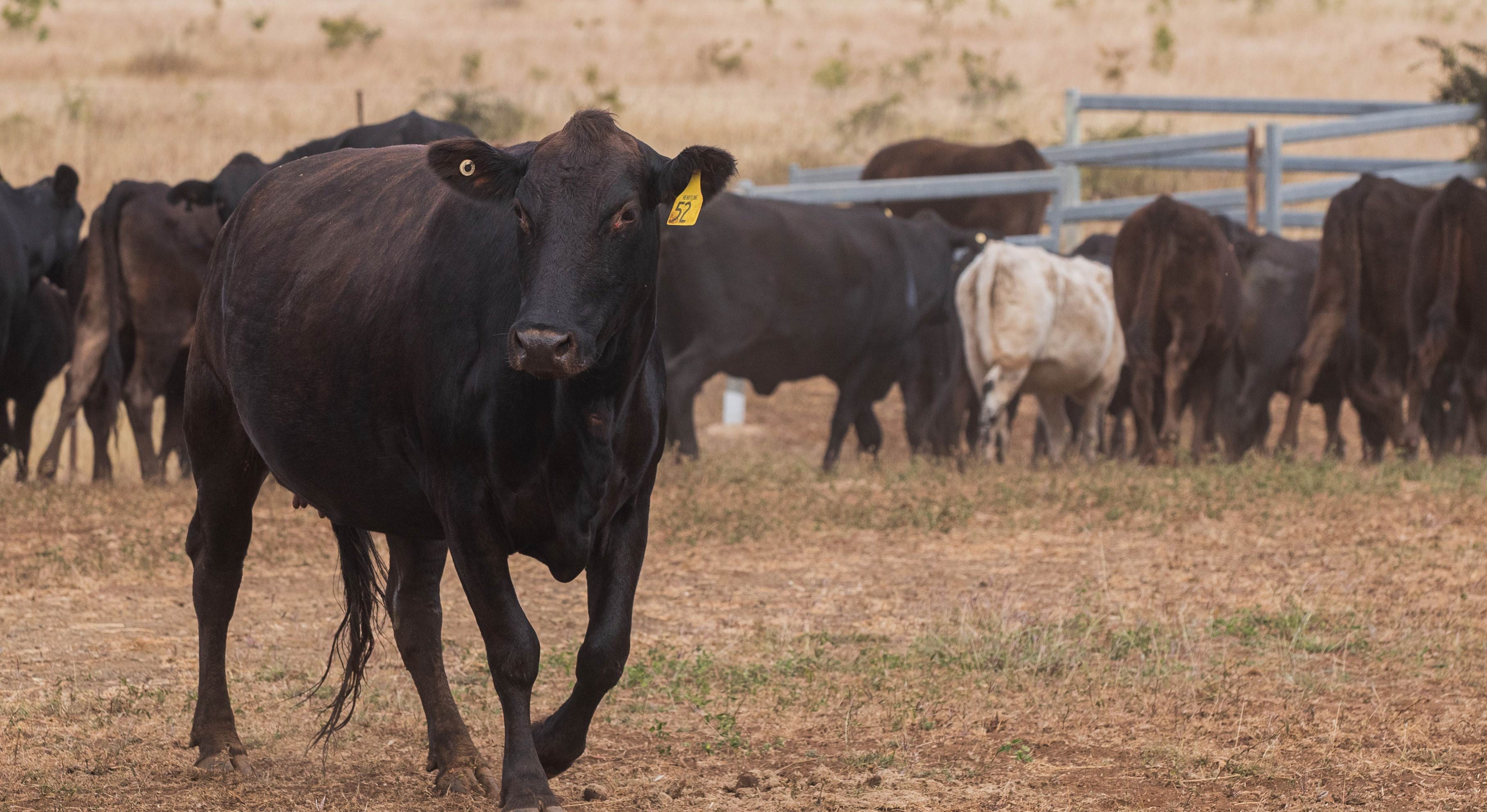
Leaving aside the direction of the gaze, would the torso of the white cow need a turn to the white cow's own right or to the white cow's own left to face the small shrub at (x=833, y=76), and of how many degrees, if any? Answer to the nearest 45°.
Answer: approximately 45° to the white cow's own left

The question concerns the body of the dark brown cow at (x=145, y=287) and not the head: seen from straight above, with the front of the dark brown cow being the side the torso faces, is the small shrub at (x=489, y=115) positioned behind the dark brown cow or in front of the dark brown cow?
in front

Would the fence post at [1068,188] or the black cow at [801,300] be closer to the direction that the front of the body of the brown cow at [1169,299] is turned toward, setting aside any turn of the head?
the fence post

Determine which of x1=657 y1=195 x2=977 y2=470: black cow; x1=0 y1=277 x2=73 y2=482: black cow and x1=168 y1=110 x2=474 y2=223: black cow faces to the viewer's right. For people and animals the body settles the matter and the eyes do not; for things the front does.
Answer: x1=657 y1=195 x2=977 y2=470: black cow

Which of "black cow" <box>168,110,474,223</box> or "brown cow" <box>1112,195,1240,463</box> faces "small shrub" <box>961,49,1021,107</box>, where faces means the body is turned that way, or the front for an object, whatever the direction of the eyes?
the brown cow

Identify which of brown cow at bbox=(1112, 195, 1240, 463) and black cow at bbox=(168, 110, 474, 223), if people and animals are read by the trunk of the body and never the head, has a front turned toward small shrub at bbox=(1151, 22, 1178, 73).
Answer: the brown cow

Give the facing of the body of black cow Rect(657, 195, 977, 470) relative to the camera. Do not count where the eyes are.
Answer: to the viewer's right

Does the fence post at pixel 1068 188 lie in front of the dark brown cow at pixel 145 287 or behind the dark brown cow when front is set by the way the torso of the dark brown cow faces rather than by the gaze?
in front

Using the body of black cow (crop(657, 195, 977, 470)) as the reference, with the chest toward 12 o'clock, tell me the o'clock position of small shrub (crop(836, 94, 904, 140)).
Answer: The small shrub is roughly at 9 o'clock from the black cow.

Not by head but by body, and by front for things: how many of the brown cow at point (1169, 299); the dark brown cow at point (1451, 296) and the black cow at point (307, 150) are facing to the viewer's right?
0

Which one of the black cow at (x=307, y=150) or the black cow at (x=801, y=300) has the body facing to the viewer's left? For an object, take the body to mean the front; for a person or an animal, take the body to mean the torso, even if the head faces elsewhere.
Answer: the black cow at (x=307, y=150)

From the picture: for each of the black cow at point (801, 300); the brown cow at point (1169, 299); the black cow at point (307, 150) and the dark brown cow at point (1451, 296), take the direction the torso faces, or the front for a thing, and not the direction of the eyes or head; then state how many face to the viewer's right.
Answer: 1

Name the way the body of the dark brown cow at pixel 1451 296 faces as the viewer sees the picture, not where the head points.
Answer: away from the camera
